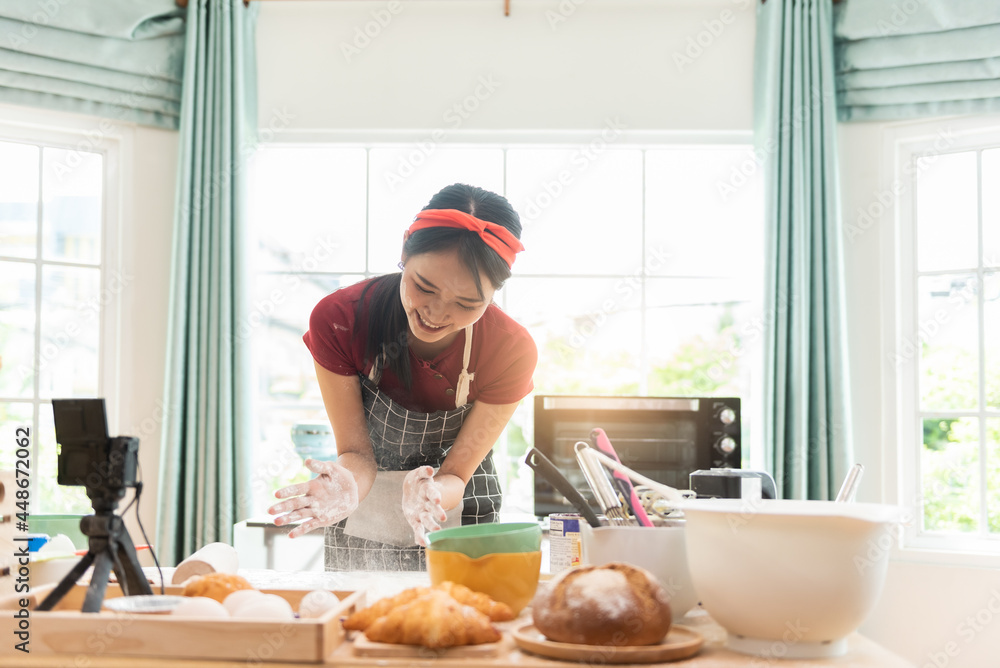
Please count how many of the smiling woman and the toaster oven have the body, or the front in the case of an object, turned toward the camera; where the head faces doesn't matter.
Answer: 2

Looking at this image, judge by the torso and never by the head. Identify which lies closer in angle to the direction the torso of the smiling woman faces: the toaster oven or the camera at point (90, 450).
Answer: the camera

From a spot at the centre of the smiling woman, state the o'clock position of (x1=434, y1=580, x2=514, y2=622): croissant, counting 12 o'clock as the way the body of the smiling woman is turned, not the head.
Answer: The croissant is roughly at 12 o'clock from the smiling woman.

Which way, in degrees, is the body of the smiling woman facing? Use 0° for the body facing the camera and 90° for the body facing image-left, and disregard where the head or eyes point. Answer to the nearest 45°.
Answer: approximately 0°

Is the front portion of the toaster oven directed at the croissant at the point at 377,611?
yes

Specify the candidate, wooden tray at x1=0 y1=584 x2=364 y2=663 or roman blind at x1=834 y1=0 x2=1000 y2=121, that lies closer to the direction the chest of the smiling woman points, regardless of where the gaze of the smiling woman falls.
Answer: the wooden tray

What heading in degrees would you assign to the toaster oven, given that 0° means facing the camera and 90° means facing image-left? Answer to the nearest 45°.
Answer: approximately 0°

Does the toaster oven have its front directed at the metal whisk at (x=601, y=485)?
yes

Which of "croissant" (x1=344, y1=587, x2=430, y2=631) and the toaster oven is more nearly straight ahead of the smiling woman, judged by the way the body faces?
the croissant

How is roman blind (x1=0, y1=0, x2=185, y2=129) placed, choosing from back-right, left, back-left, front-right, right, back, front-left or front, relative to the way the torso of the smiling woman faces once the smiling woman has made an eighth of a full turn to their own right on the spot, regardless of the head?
right
